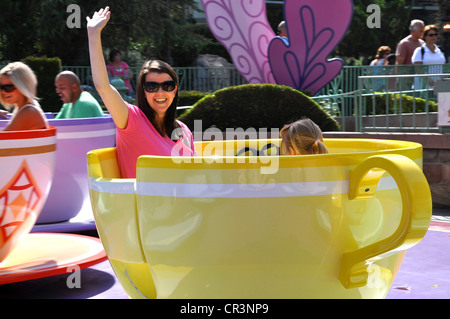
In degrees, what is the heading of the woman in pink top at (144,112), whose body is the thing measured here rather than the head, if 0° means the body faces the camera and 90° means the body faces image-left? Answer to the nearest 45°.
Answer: approximately 315°

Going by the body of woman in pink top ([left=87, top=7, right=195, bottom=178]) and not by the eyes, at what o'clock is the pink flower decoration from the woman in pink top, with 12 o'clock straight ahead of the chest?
The pink flower decoration is roughly at 8 o'clock from the woman in pink top.

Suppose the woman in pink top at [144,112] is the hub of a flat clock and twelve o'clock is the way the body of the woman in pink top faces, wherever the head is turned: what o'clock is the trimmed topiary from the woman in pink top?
The trimmed topiary is roughly at 8 o'clock from the woman in pink top.

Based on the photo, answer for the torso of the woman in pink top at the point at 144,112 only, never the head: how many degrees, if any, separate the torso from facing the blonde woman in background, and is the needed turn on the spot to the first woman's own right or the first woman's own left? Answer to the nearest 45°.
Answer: approximately 180°
